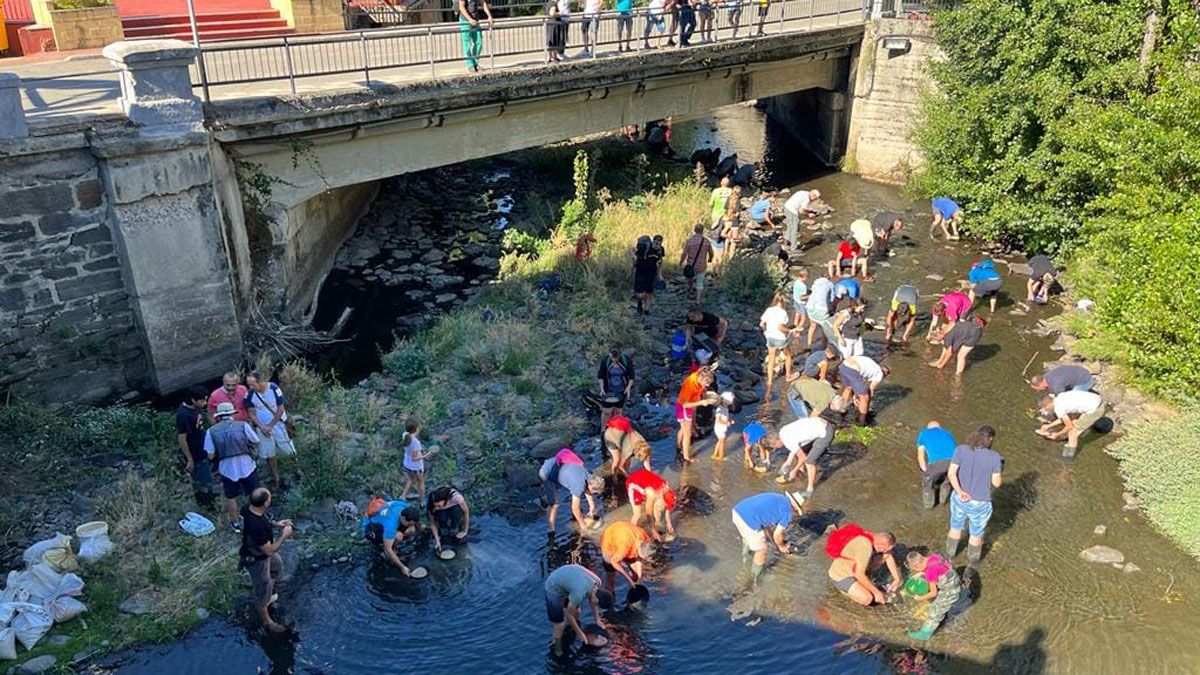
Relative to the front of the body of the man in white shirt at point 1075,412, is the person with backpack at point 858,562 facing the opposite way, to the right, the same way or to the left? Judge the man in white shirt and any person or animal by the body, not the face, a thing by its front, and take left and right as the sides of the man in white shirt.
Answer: the opposite way

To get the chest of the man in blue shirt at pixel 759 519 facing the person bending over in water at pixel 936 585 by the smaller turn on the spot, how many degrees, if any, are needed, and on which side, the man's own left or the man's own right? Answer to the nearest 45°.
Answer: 0° — they already face them

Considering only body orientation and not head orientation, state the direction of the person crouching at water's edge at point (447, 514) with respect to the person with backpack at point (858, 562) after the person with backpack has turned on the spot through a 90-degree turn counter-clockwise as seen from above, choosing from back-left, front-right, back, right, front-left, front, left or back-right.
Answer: left

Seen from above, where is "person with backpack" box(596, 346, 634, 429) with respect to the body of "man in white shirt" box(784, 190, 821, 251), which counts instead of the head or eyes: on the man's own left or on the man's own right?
on the man's own right

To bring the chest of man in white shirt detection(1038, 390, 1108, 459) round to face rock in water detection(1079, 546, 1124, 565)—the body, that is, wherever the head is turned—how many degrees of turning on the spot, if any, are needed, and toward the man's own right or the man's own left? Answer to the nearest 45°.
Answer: approximately 90° to the man's own left

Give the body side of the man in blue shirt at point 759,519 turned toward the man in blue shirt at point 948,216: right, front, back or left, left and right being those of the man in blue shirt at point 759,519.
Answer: left

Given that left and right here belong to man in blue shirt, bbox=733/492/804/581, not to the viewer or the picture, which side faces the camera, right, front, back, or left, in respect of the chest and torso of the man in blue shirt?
right

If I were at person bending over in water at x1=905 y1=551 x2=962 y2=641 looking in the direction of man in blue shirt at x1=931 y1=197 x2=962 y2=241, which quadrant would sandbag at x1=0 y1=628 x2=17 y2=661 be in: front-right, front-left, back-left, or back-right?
back-left

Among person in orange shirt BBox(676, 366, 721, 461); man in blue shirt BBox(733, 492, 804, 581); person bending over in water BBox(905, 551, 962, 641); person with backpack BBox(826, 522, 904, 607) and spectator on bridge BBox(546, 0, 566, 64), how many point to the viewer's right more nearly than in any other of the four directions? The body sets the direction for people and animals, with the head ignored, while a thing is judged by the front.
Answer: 3

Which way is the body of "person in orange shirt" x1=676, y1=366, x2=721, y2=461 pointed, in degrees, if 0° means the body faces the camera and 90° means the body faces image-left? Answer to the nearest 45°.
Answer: approximately 270°

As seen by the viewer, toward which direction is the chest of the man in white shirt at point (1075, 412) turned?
to the viewer's left

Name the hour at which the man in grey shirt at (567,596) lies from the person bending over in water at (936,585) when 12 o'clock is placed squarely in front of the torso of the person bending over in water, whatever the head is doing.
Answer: The man in grey shirt is roughly at 11 o'clock from the person bending over in water.

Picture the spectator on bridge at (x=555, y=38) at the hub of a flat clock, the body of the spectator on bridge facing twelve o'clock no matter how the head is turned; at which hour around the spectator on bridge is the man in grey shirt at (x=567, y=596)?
The man in grey shirt is roughly at 12 o'clock from the spectator on bridge.

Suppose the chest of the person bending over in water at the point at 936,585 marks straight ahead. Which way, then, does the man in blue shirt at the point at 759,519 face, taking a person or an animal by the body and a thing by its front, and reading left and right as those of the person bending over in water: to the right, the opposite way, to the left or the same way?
the opposite way

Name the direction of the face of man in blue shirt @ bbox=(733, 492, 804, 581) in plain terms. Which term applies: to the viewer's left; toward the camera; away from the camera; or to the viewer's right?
to the viewer's right
